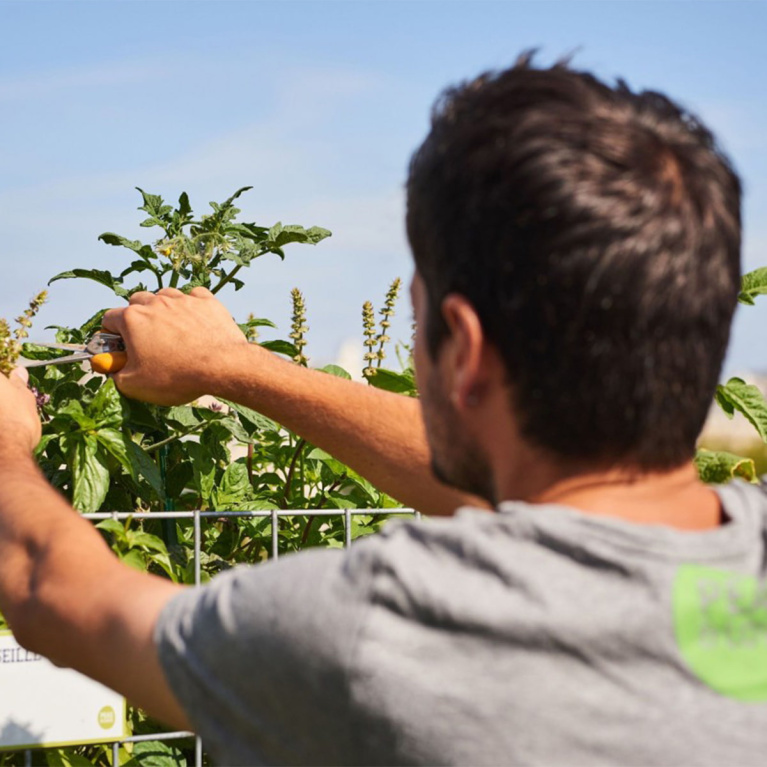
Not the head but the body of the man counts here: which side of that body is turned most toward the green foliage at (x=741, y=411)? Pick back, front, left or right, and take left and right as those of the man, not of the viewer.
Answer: right

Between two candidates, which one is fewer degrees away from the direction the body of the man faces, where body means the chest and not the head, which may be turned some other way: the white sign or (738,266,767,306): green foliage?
the white sign

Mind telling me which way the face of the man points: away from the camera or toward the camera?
away from the camera

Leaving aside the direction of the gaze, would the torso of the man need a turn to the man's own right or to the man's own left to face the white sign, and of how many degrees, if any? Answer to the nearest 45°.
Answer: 0° — they already face it

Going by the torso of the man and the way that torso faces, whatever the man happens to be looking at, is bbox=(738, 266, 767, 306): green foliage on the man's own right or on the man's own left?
on the man's own right

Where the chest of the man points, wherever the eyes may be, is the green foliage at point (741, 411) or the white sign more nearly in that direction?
the white sign

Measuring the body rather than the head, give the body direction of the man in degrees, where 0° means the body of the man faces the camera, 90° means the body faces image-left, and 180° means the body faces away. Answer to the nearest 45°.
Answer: approximately 135°

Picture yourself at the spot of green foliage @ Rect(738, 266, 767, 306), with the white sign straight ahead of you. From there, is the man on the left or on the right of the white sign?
left
